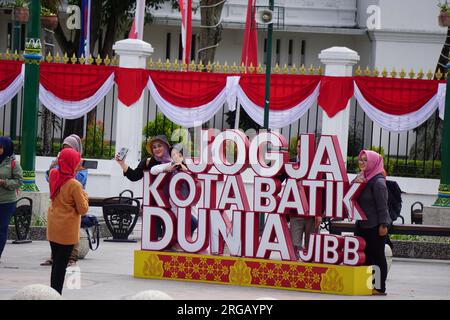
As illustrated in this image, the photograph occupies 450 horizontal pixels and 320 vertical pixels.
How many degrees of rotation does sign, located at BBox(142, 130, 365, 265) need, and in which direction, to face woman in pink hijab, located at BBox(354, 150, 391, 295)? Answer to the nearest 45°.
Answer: approximately 135° to its left

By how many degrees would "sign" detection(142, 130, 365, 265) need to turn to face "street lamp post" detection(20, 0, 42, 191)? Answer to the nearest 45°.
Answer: approximately 90° to its right

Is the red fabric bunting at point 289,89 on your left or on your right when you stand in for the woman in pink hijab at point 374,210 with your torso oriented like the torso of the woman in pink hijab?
on your right

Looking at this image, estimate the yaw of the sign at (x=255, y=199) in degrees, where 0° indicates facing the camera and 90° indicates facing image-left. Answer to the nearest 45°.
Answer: approximately 45°

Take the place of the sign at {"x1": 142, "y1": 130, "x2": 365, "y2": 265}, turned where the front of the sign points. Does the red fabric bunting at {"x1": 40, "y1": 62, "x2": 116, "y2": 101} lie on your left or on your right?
on your right
